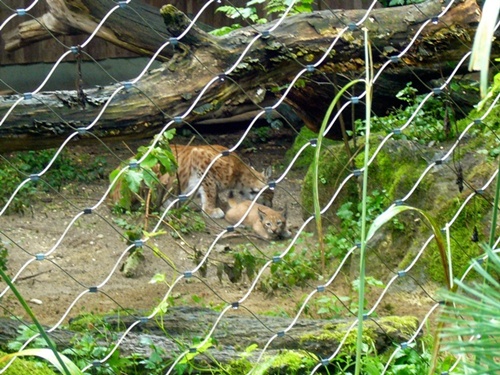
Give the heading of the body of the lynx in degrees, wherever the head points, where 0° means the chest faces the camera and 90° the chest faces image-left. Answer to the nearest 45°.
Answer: approximately 270°

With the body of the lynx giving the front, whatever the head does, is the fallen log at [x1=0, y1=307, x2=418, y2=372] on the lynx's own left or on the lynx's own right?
on the lynx's own right
